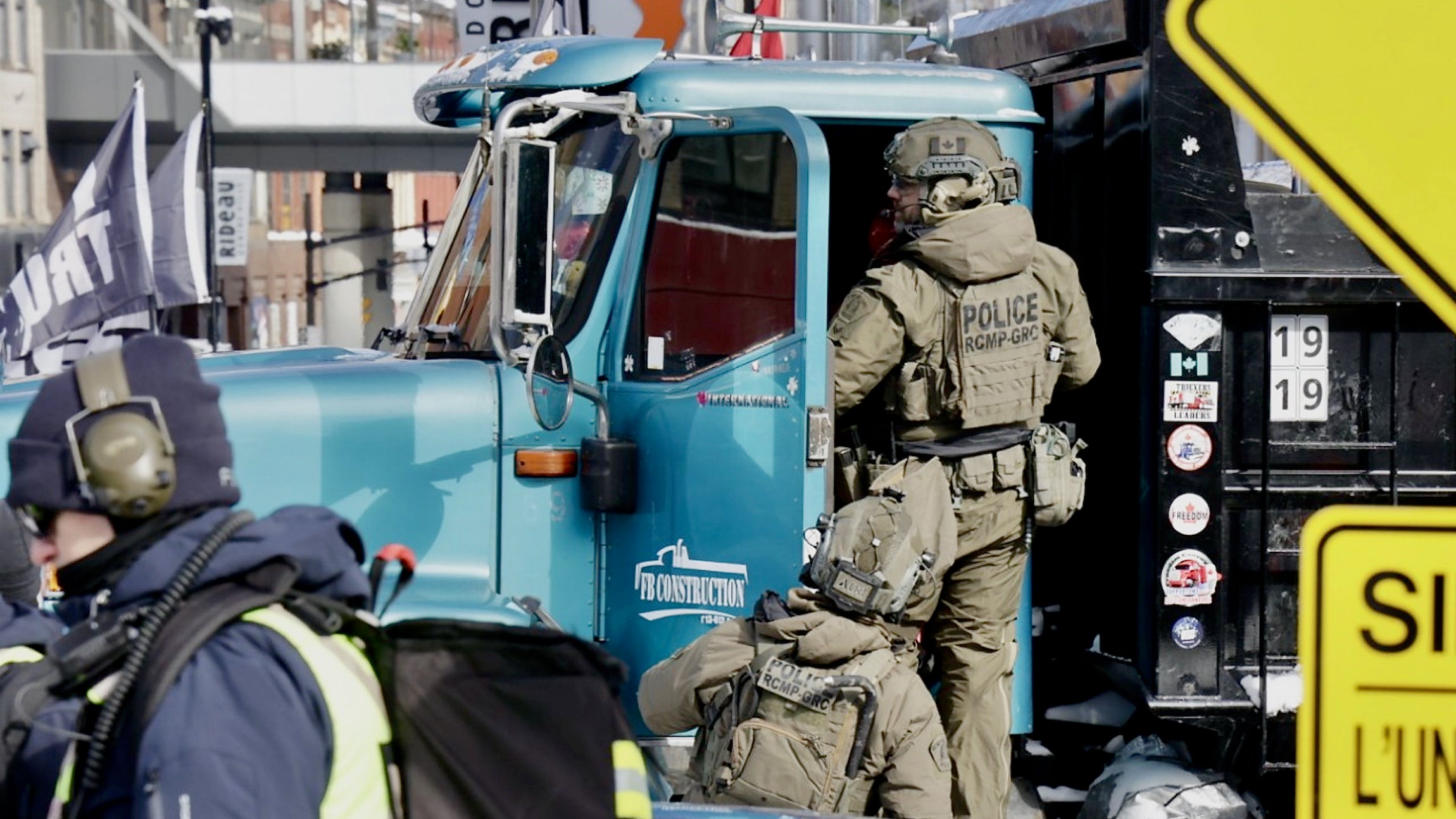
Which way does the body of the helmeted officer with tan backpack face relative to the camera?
away from the camera

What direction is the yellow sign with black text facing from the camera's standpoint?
toward the camera

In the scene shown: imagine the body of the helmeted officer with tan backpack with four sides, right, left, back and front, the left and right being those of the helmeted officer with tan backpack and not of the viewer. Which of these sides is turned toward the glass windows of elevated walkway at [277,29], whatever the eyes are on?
front

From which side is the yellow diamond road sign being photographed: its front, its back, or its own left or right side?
front

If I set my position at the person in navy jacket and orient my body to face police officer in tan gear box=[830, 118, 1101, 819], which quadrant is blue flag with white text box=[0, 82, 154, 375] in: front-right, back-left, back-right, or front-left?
front-left

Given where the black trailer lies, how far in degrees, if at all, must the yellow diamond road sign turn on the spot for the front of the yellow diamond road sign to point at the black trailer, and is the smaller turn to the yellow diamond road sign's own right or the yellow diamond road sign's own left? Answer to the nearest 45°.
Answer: approximately 180°

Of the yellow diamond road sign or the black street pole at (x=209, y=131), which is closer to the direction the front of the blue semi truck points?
the black street pole

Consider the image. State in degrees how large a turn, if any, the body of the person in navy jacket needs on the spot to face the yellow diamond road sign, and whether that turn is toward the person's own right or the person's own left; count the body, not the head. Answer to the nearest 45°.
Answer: approximately 180°

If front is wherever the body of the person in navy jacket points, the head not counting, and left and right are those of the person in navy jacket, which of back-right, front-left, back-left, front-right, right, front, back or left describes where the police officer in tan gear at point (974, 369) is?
back-right

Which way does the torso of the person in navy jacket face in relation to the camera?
to the viewer's left

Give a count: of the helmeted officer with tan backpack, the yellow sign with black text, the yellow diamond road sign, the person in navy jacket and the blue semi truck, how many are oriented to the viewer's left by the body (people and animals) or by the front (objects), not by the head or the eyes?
2

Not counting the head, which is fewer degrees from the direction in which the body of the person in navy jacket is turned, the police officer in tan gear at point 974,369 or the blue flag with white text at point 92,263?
the blue flag with white text

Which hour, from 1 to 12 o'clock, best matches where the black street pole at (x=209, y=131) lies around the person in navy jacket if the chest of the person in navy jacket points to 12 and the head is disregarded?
The black street pole is roughly at 3 o'clock from the person in navy jacket.

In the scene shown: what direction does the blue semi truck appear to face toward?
to the viewer's left

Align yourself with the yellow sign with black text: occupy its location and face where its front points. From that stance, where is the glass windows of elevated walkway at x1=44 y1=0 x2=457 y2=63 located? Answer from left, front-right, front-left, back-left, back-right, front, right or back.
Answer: back-right

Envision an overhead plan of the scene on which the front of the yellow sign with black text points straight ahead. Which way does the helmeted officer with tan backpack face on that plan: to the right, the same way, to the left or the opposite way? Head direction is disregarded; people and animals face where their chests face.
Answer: the opposite way

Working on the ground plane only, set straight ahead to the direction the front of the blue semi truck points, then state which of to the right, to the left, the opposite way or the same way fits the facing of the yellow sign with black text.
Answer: to the left
